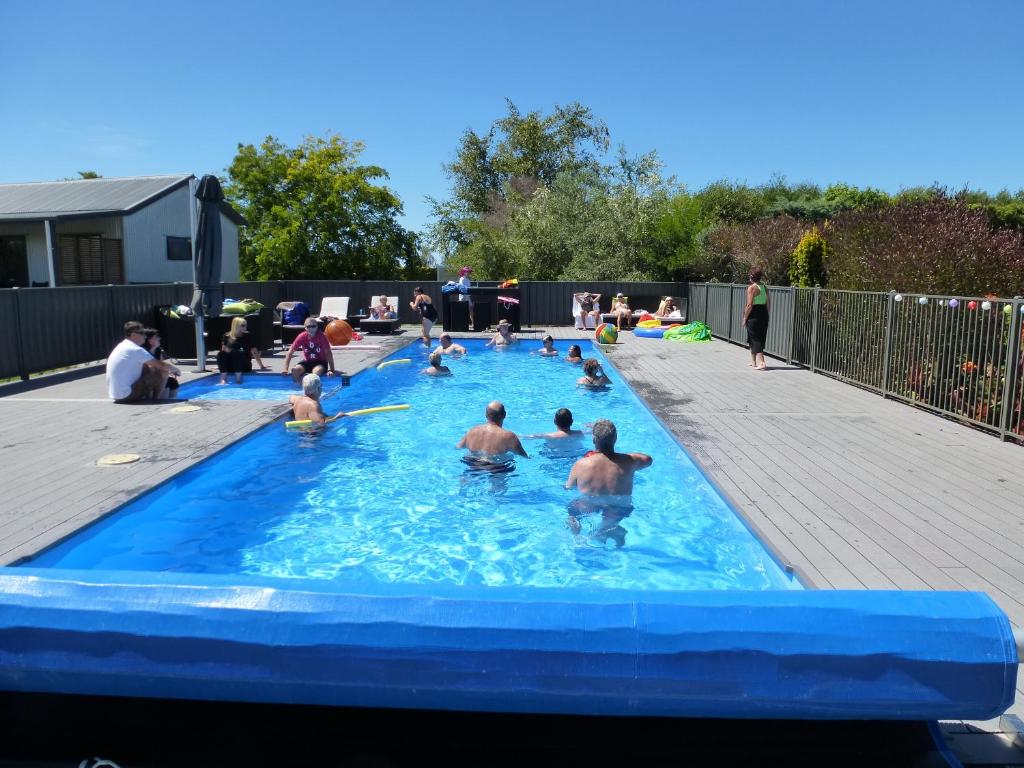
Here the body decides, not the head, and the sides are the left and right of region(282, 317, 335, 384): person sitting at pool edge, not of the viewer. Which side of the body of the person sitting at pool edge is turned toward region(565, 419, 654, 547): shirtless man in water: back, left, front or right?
front

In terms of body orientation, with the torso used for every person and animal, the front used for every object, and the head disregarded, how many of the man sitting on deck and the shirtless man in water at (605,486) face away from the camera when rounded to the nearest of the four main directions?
1

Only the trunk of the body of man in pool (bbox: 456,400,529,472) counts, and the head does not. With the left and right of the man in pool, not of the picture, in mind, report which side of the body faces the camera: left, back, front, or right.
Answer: back

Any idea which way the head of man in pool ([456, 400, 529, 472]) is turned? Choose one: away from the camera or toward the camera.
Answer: away from the camera

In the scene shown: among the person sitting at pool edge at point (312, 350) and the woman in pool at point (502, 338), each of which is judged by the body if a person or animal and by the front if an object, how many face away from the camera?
0

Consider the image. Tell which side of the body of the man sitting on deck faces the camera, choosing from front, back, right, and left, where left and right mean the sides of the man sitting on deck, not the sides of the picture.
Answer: right

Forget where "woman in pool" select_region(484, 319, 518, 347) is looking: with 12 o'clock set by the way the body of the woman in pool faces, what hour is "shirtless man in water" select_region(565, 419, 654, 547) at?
The shirtless man in water is roughly at 12 o'clock from the woman in pool.

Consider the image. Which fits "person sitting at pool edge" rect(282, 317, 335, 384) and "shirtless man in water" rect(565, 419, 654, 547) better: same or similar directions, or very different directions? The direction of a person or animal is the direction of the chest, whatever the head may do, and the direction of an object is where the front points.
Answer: very different directions

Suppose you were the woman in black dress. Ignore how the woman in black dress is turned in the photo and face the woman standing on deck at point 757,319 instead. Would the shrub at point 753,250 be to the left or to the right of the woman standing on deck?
left

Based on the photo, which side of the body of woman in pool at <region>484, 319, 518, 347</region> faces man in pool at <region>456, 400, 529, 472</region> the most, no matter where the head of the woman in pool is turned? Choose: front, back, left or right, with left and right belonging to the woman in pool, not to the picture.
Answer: front

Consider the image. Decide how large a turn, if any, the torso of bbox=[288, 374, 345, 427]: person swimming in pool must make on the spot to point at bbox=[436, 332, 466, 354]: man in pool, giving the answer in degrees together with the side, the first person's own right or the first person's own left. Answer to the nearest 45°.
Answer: approximately 45° to the first person's own left

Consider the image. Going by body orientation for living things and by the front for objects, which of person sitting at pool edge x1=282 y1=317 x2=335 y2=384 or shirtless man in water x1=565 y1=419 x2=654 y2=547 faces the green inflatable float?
the shirtless man in water

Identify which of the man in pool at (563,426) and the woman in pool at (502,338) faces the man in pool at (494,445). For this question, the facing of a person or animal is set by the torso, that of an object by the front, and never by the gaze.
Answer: the woman in pool
